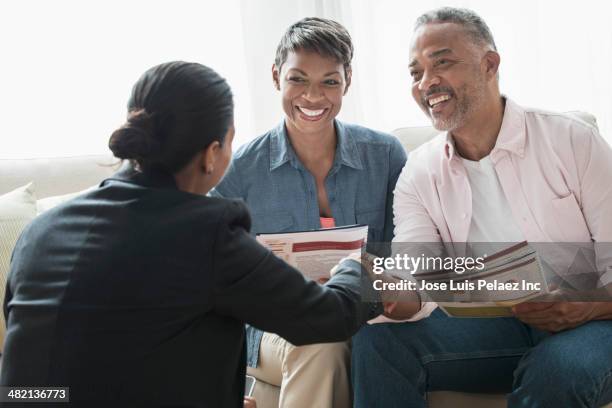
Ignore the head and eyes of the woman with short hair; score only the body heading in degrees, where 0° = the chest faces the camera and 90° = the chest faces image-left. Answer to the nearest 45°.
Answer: approximately 0°

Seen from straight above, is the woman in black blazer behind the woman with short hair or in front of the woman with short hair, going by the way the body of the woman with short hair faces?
in front

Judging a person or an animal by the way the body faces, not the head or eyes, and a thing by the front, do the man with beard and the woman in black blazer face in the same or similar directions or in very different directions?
very different directions

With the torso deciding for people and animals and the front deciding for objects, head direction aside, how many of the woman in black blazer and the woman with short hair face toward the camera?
1

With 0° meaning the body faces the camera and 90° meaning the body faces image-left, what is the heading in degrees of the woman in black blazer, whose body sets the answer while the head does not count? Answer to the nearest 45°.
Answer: approximately 225°

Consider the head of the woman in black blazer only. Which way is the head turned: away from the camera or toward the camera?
away from the camera

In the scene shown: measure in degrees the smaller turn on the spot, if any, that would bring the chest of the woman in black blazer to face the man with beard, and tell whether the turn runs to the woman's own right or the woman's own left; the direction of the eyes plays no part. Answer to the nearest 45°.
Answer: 0° — they already face them

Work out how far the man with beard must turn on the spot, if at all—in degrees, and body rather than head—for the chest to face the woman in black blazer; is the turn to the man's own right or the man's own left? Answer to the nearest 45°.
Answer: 0° — they already face them

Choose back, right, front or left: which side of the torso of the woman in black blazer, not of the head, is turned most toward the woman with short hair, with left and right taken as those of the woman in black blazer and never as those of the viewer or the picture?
front
